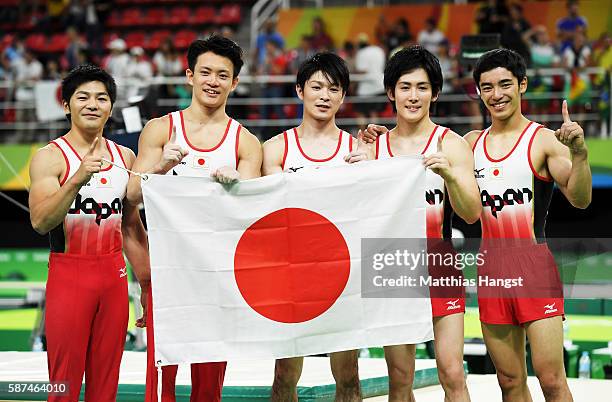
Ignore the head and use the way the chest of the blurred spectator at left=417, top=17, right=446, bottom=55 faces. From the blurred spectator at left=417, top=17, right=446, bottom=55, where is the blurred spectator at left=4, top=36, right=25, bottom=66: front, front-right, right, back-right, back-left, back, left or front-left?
right

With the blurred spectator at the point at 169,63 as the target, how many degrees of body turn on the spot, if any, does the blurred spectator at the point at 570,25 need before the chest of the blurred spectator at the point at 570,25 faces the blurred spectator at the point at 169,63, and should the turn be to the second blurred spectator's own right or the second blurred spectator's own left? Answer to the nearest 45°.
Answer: approximately 90° to the second blurred spectator's own right

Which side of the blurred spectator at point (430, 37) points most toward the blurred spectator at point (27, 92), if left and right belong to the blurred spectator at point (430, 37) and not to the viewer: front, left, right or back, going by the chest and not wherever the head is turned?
right

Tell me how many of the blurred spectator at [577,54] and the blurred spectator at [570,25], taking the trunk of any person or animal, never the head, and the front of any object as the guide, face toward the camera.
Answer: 2

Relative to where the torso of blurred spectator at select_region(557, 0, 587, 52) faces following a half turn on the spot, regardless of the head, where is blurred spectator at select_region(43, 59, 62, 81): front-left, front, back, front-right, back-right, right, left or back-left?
left

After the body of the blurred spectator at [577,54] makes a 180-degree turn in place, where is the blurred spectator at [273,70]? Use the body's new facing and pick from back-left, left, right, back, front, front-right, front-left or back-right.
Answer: left

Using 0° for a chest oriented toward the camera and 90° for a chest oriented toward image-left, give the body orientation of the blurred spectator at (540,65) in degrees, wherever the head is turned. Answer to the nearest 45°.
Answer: approximately 0°

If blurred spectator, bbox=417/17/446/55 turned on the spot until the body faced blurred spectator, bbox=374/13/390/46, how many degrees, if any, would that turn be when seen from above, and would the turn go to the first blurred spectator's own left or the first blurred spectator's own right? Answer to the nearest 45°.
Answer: approximately 135° to the first blurred spectator's own right

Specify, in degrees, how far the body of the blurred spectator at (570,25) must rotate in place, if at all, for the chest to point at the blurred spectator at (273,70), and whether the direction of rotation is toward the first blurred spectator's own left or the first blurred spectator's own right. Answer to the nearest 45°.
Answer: approximately 90° to the first blurred spectator's own right
